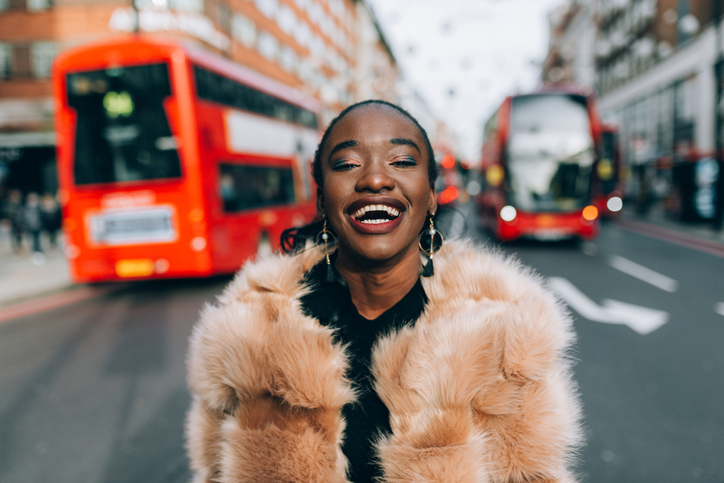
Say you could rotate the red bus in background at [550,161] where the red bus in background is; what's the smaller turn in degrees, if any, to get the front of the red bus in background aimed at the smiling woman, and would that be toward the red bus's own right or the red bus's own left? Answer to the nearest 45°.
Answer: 0° — it already faces them

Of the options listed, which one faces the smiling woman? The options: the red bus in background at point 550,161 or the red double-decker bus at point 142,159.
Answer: the red bus in background

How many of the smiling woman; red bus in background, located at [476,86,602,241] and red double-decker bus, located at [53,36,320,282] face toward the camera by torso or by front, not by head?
2

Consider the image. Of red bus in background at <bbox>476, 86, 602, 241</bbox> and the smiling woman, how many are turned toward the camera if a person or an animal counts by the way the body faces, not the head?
2

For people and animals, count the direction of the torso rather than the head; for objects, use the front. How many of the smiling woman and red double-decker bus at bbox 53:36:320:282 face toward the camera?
1

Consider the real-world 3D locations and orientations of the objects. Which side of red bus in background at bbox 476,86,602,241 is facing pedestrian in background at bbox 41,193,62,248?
right

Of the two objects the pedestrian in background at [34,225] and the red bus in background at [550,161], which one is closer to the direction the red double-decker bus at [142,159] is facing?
the red bus in background

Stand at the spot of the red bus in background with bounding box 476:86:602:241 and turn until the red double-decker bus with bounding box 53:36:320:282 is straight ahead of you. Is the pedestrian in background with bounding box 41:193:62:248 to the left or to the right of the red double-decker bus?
right

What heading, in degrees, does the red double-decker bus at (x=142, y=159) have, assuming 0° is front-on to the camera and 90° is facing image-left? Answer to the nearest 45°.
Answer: approximately 225°

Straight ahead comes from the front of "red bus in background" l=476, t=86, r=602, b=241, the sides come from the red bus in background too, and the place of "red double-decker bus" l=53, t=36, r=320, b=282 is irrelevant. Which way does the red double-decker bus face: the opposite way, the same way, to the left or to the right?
the opposite way

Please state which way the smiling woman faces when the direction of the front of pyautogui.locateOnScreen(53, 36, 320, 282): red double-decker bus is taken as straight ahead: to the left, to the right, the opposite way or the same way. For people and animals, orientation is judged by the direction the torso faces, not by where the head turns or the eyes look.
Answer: the opposite way

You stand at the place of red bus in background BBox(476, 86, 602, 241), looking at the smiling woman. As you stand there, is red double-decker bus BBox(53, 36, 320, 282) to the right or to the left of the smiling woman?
right

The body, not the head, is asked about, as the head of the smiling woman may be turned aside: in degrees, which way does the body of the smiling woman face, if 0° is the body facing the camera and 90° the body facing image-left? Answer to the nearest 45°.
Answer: approximately 0°

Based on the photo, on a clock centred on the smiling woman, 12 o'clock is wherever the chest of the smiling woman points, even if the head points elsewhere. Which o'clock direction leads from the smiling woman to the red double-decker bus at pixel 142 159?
The red double-decker bus is roughly at 5 o'clock from the smiling woman.
